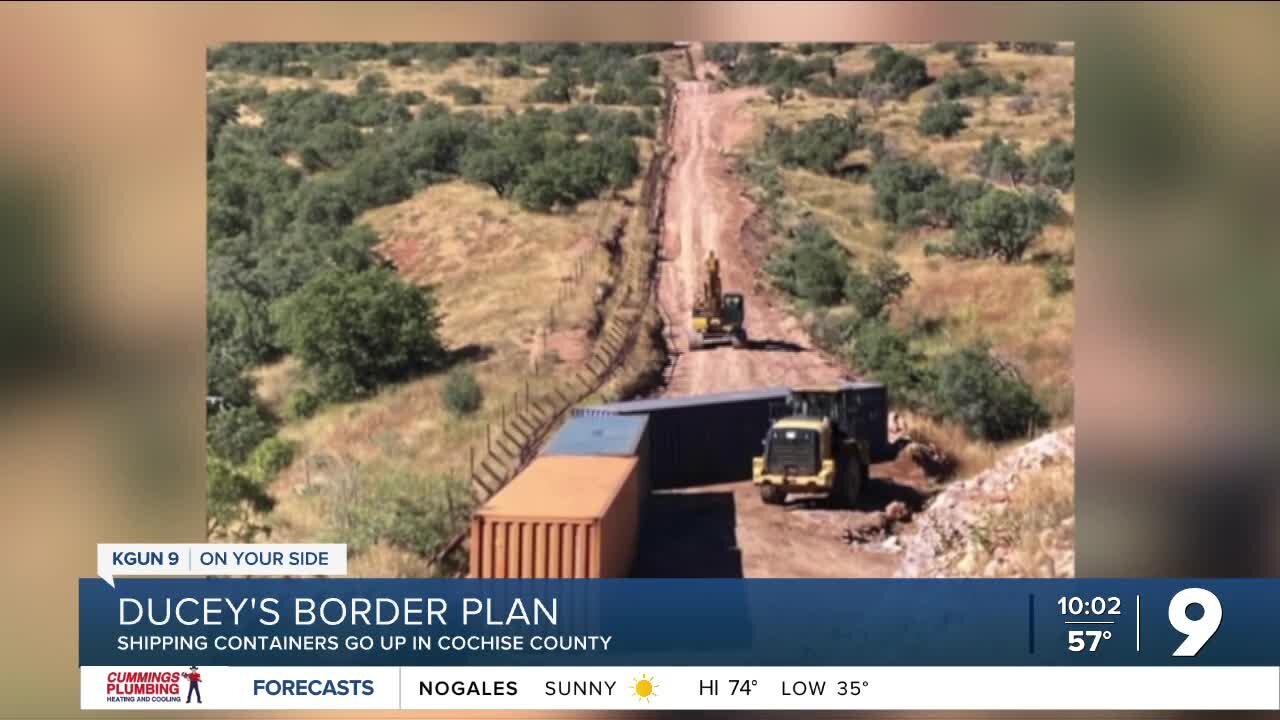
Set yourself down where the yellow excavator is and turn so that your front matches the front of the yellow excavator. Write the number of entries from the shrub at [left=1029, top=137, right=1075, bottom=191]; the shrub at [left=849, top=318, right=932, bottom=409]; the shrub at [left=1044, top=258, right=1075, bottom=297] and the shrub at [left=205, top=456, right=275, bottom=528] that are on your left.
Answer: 3

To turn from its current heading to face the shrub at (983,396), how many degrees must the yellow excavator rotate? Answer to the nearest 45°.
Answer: approximately 90° to its left

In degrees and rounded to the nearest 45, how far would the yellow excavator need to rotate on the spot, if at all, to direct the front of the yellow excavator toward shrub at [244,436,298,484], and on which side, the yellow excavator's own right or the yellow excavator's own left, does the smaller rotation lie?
approximately 90° to the yellow excavator's own right

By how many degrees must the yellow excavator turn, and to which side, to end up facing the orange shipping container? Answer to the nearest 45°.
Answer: approximately 45° to its right

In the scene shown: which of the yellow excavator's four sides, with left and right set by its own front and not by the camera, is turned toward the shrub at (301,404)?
right

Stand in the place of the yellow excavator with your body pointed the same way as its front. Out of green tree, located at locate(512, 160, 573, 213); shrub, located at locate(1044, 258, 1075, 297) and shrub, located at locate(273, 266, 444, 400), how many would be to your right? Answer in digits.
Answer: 2

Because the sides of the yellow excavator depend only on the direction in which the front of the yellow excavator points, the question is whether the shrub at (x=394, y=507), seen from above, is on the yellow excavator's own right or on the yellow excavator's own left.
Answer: on the yellow excavator's own right

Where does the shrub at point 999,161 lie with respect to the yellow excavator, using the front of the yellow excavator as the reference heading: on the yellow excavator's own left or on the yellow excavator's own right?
on the yellow excavator's own left

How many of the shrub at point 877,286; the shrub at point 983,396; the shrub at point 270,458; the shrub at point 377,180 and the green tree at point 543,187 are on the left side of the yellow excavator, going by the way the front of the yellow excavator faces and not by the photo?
2
